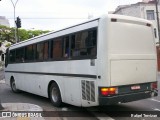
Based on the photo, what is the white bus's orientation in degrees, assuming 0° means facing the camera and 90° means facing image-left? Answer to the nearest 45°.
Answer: approximately 135°

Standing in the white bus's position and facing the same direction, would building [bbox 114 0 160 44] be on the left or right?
on its right
